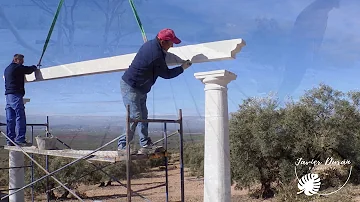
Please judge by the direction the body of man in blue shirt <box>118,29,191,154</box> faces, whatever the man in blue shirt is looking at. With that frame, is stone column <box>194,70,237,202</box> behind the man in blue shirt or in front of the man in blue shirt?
in front

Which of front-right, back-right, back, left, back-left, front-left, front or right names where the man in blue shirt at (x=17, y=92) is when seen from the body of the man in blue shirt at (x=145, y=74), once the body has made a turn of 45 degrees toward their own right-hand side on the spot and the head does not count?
back

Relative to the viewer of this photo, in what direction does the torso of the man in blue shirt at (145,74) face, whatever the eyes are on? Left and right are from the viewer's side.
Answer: facing to the right of the viewer

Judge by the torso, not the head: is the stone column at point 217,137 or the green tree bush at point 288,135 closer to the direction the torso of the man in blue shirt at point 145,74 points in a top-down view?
the stone column

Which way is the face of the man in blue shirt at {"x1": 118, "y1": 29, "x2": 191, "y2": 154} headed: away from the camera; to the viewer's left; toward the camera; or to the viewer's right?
to the viewer's right

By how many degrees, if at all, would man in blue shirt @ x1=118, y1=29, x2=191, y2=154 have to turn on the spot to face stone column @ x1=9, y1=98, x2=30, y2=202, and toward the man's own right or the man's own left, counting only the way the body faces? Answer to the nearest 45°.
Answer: approximately 135° to the man's own left
